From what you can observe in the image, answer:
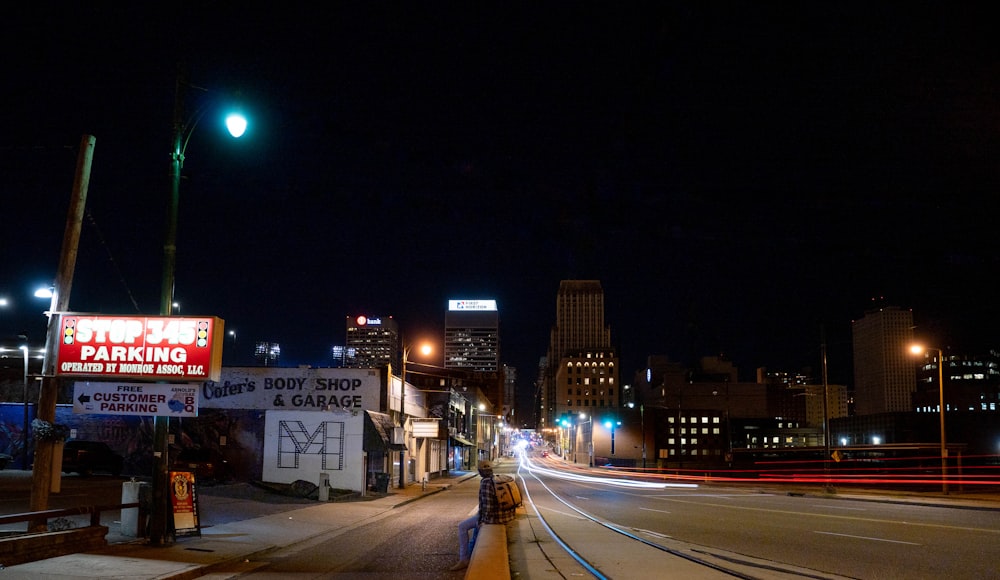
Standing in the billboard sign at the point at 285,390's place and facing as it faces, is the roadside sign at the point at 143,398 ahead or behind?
ahead

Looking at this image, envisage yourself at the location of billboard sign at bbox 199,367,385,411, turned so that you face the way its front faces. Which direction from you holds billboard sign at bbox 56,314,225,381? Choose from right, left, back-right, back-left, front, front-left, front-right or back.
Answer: front

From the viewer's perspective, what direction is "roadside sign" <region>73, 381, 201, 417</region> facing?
toward the camera

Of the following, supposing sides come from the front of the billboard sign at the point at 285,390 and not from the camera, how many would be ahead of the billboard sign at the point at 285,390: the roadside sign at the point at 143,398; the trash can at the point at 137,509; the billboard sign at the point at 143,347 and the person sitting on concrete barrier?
4

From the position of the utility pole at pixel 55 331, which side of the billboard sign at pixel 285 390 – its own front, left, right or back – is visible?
front

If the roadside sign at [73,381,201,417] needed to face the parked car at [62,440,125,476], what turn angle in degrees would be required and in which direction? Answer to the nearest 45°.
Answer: approximately 180°

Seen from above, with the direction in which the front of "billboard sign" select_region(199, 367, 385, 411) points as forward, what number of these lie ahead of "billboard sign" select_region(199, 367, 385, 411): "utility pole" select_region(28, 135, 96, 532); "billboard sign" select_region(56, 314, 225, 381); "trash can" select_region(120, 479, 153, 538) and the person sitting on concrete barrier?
4

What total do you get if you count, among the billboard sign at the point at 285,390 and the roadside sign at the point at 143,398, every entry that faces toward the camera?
2

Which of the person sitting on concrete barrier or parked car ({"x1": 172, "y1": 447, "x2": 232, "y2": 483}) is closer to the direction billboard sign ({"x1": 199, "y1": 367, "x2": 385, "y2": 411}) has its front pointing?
the person sitting on concrete barrier

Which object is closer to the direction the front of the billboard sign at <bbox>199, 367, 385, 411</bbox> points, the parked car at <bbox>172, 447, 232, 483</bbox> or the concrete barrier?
the concrete barrier

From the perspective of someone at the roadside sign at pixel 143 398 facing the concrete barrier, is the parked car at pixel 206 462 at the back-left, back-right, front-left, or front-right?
back-left

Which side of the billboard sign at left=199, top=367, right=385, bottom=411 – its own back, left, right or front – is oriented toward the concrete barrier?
front

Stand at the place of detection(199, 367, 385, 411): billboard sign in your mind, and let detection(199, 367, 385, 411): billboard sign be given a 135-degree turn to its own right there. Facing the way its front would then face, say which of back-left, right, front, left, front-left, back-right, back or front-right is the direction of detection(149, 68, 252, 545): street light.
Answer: back-left

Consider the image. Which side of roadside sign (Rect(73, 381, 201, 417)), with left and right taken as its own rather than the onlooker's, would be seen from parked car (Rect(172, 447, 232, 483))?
back
